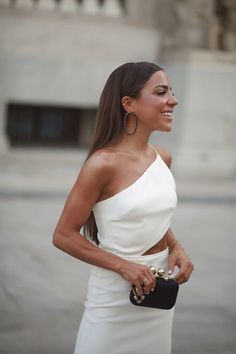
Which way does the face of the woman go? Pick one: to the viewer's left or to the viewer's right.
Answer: to the viewer's right

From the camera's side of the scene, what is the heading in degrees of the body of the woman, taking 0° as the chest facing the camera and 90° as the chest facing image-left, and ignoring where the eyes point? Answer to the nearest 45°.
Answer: approximately 315°
